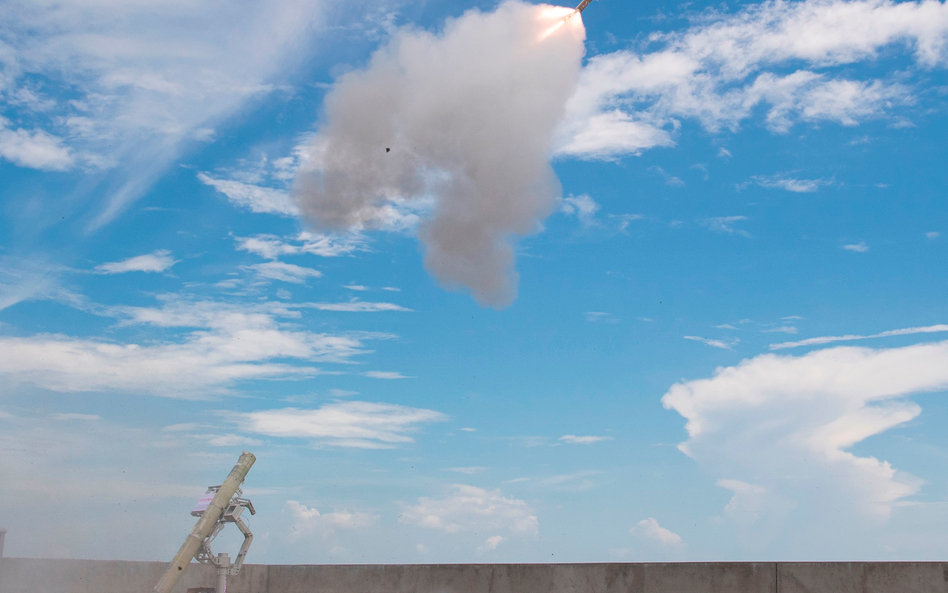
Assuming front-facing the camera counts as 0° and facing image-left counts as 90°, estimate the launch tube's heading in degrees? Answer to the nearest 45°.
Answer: approximately 270°
